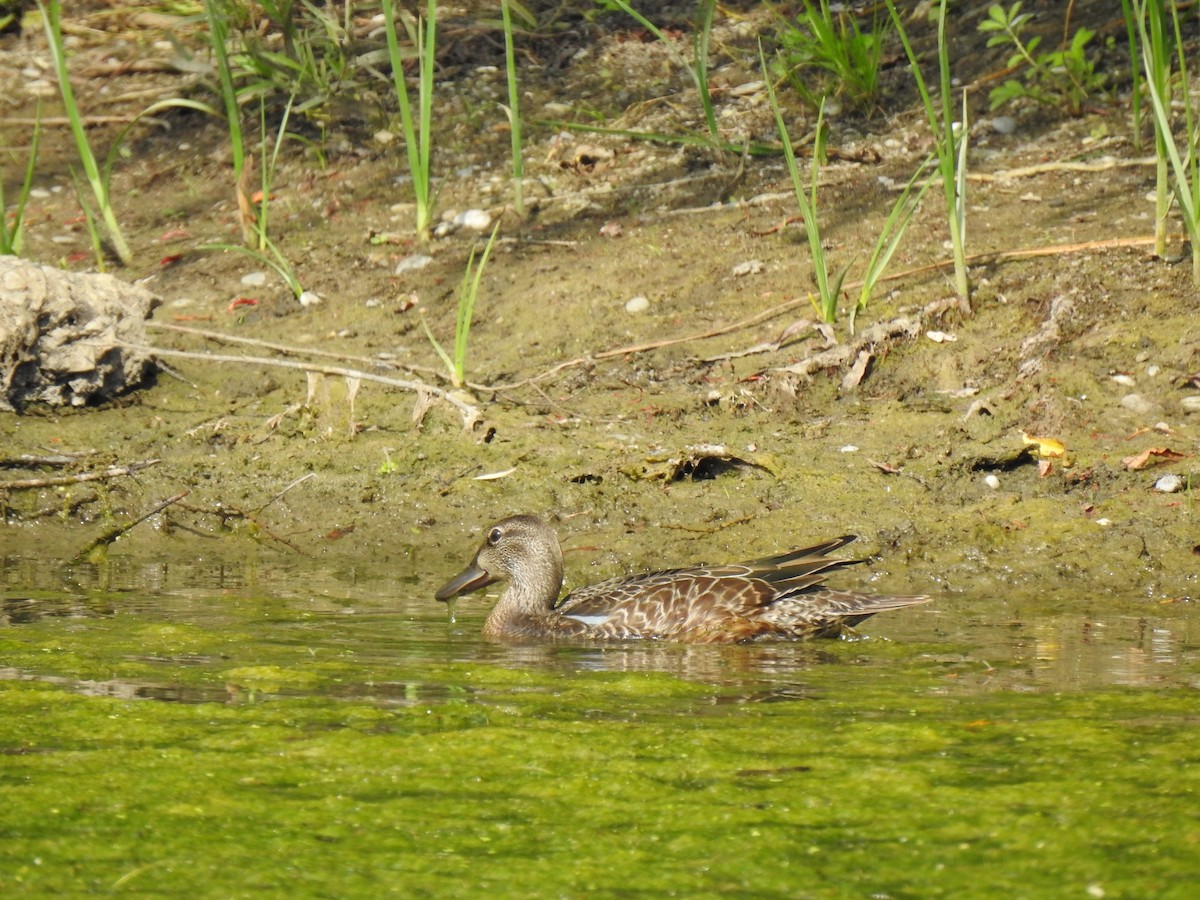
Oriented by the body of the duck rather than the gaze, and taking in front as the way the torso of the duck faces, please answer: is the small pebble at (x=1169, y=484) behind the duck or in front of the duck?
behind

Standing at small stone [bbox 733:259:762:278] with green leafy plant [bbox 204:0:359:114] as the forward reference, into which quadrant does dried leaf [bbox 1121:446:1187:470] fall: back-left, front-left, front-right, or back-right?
back-left

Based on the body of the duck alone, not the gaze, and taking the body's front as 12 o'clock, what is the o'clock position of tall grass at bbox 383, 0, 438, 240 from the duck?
The tall grass is roughly at 2 o'clock from the duck.

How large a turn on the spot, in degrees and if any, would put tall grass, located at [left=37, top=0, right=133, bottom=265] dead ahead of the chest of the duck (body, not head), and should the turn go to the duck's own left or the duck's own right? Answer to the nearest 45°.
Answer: approximately 45° to the duck's own right

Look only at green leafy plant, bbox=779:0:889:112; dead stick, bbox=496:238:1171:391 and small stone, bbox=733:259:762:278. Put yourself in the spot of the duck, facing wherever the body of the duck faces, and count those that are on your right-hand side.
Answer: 3

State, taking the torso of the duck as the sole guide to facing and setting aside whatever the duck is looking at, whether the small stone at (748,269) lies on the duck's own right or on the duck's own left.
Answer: on the duck's own right

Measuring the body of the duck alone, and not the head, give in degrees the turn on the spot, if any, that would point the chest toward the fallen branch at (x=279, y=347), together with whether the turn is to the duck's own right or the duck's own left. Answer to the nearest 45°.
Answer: approximately 45° to the duck's own right

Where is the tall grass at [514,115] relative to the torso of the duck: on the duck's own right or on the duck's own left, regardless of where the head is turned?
on the duck's own right

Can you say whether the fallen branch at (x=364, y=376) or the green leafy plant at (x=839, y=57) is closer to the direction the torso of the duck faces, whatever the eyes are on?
the fallen branch

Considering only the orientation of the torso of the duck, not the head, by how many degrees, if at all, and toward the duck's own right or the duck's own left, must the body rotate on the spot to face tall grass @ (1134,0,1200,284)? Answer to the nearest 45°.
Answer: approximately 135° to the duck's own right

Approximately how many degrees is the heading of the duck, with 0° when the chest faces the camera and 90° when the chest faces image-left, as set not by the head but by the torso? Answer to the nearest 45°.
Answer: approximately 90°
